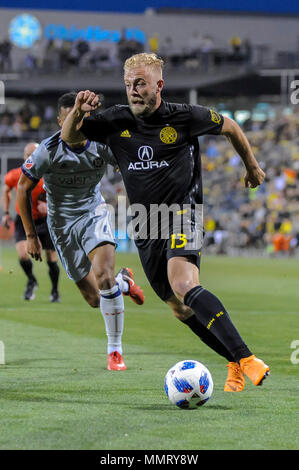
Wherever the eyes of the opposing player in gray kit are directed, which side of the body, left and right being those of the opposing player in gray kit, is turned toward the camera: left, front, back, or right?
front

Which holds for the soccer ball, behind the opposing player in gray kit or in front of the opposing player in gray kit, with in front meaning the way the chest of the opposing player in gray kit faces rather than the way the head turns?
in front

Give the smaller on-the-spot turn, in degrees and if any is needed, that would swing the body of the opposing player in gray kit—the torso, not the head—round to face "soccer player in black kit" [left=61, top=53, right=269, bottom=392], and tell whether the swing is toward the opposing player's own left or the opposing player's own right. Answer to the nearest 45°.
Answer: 0° — they already face them
